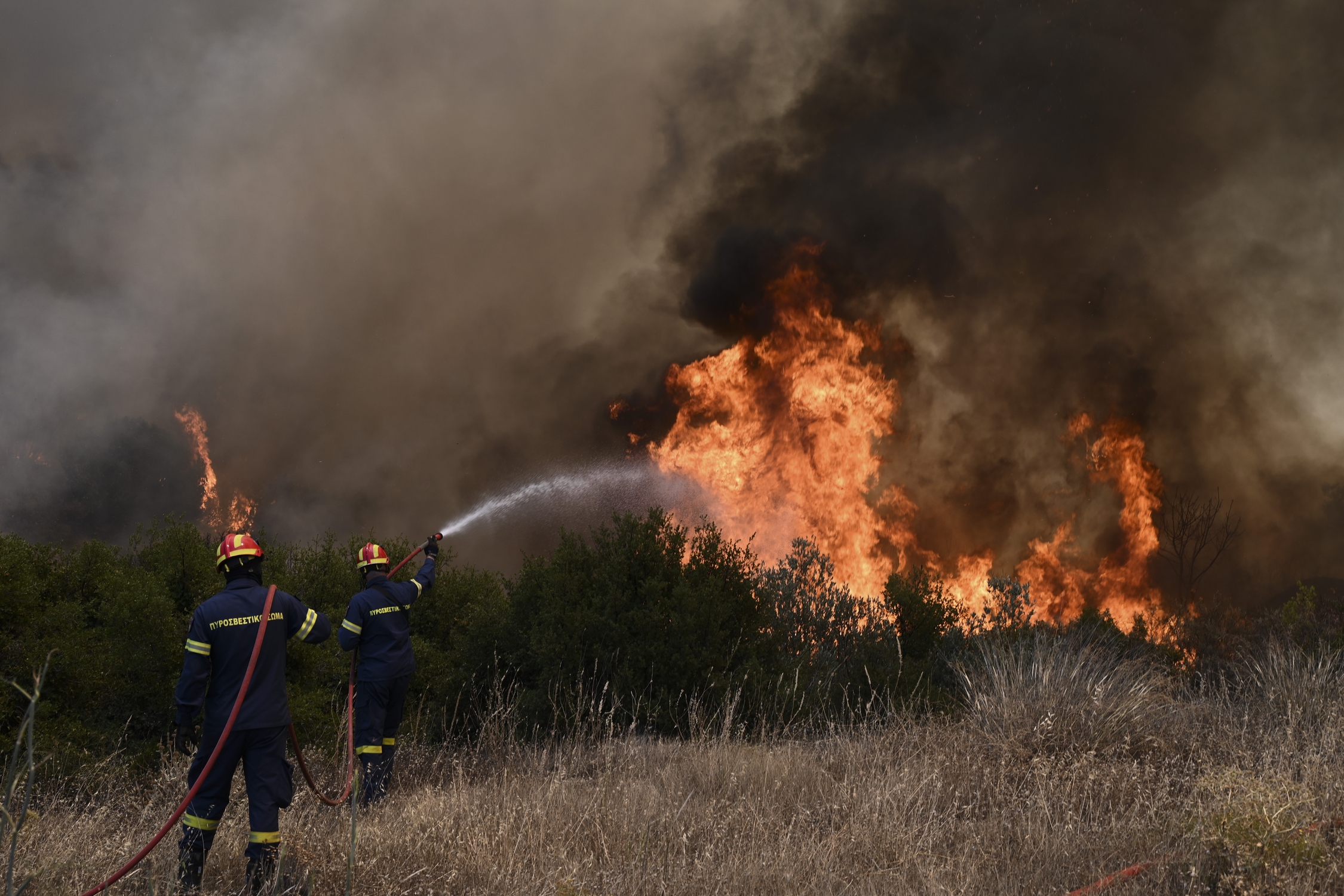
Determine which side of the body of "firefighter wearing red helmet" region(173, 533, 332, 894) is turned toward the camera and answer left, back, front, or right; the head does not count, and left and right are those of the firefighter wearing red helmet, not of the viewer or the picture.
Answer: back

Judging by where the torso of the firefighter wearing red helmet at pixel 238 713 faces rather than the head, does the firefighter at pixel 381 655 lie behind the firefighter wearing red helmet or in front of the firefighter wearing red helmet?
in front
